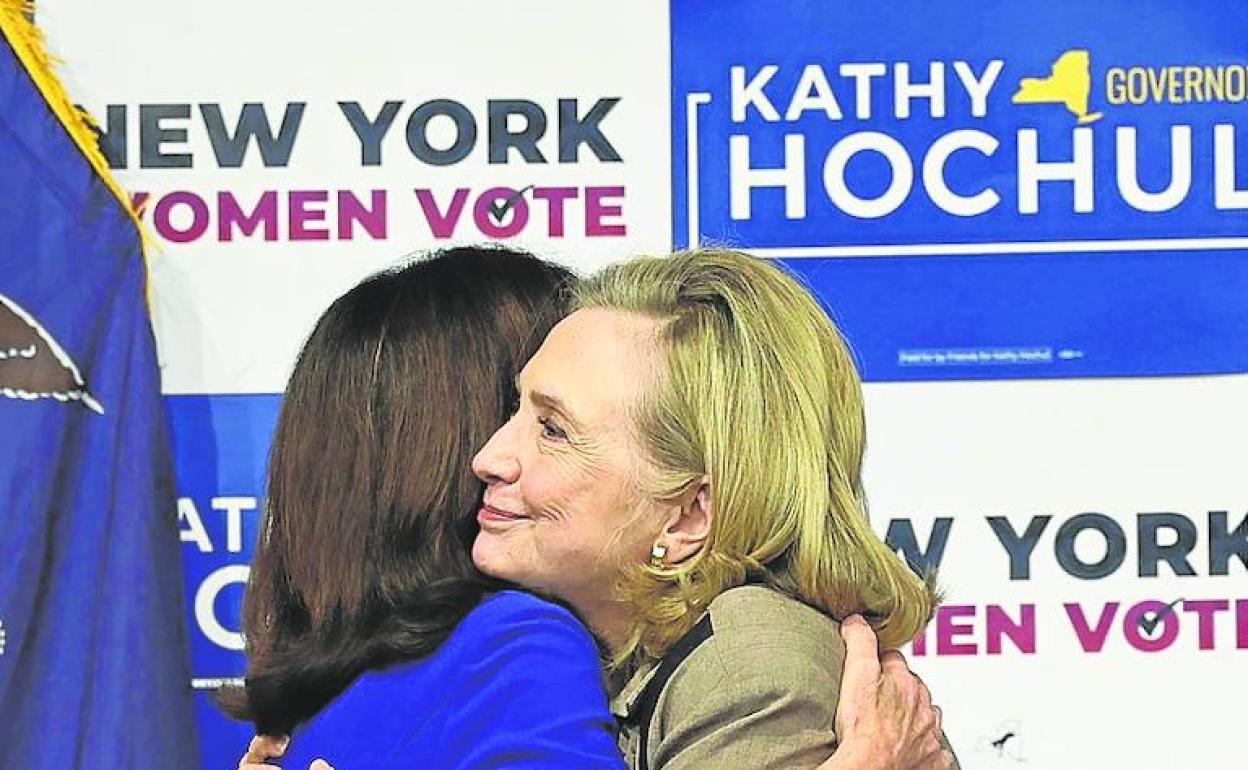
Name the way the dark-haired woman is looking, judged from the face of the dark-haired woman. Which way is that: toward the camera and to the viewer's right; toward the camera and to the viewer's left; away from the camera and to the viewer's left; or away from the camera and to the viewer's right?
away from the camera and to the viewer's right

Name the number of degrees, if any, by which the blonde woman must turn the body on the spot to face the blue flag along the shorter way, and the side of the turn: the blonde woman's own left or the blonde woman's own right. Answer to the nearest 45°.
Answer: approximately 45° to the blonde woman's own right

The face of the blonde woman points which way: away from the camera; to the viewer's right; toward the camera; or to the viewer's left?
to the viewer's left

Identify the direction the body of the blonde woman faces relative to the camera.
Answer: to the viewer's left
